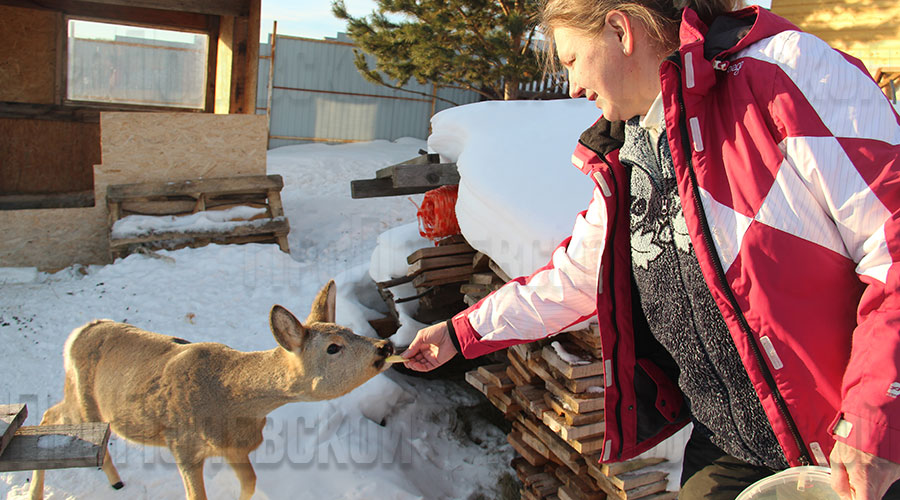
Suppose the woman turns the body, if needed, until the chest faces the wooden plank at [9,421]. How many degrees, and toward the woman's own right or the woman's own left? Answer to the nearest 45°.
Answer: approximately 45° to the woman's own right

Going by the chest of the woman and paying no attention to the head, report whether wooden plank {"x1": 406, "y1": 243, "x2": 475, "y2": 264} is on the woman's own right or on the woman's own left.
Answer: on the woman's own right

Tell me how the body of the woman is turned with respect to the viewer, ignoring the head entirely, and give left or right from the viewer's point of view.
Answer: facing the viewer and to the left of the viewer

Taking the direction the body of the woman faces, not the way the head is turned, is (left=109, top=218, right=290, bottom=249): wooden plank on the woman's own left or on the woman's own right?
on the woman's own right

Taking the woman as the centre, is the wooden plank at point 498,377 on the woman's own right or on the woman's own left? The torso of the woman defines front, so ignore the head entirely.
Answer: on the woman's own right

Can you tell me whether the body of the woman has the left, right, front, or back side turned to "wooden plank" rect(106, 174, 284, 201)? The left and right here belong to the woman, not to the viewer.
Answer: right

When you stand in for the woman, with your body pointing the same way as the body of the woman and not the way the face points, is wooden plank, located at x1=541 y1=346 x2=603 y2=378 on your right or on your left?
on your right

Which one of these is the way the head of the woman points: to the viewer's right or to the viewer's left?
to the viewer's left

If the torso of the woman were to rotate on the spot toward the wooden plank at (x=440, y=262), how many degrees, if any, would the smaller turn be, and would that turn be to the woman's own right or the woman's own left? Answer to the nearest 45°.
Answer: approximately 90° to the woman's own right

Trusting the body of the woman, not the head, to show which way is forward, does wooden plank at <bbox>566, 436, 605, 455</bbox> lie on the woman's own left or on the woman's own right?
on the woman's own right
